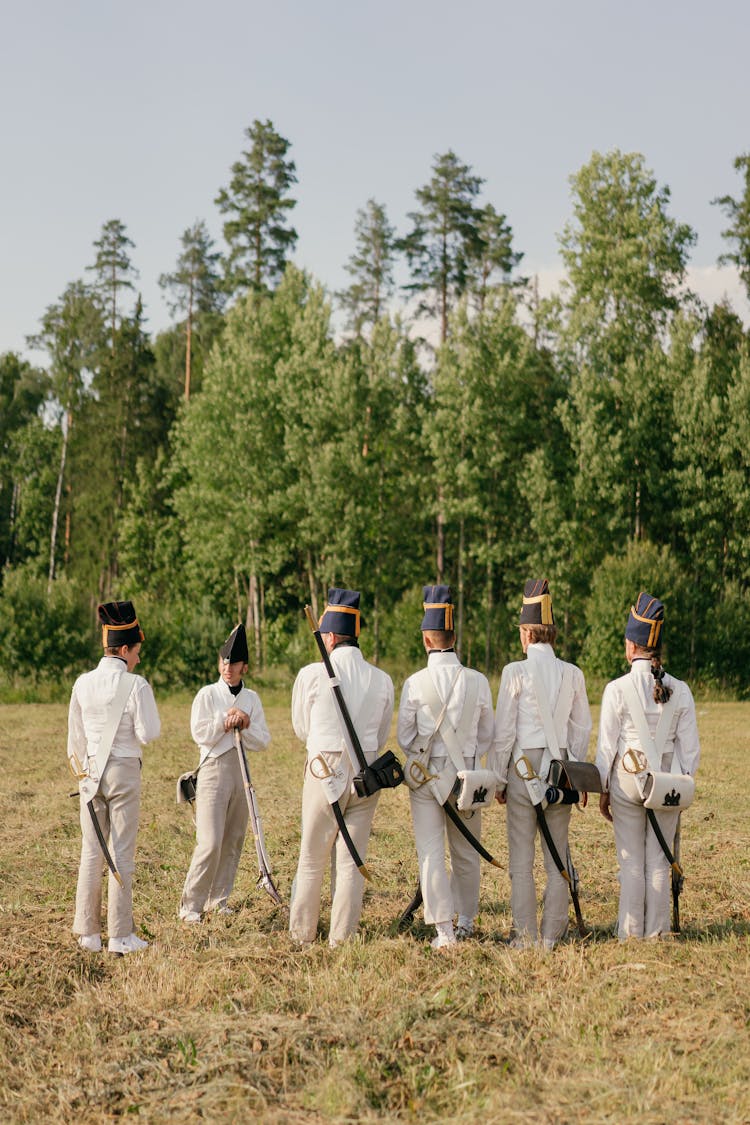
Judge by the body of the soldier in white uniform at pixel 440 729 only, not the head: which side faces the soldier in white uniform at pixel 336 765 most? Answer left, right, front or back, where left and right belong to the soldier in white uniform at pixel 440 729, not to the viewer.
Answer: left

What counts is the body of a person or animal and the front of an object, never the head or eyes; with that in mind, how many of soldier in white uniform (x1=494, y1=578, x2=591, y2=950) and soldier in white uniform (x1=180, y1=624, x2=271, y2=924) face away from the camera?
1

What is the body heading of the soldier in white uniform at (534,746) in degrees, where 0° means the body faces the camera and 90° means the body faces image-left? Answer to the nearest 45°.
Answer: approximately 180°

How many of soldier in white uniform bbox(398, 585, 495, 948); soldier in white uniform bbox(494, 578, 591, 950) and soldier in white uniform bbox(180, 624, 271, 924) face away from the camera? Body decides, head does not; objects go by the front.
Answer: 2

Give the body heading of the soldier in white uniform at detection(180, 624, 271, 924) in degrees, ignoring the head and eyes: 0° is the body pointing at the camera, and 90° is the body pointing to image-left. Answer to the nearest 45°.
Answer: approximately 315°

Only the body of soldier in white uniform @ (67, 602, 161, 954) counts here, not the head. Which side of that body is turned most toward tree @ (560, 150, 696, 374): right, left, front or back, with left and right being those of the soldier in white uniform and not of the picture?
front

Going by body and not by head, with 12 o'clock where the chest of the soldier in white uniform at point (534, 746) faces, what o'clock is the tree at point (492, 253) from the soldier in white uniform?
The tree is roughly at 12 o'clock from the soldier in white uniform.

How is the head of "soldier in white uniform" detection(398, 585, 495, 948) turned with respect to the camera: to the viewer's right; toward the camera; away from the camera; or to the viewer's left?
away from the camera

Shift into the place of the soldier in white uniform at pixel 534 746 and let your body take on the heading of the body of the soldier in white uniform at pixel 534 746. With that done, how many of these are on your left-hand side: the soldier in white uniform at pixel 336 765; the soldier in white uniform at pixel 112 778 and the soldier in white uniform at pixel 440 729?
3

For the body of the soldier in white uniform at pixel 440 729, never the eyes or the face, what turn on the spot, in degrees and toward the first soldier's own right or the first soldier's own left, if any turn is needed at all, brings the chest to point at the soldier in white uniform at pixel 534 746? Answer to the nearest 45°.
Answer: approximately 90° to the first soldier's own right

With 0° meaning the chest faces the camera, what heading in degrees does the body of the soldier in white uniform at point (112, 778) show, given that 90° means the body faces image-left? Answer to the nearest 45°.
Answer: approximately 225°

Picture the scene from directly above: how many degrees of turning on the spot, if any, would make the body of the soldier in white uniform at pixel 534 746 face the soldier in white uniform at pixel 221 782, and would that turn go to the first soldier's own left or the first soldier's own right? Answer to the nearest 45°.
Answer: approximately 90° to the first soldier's own left

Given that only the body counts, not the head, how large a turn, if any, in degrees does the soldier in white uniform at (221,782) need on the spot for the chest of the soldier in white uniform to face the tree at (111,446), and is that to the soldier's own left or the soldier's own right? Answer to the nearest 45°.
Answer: approximately 135° to the soldier's own left

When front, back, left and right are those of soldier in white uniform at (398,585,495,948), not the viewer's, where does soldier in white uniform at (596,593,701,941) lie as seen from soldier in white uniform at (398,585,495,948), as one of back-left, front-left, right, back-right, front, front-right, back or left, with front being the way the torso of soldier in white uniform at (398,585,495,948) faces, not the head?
right

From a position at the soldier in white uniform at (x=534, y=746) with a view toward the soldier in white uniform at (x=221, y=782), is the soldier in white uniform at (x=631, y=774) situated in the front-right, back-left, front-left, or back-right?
back-right

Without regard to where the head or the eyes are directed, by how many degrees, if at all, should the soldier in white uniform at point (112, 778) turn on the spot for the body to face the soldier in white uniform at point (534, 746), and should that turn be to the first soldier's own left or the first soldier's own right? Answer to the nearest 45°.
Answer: approximately 45° to the first soldier's own right

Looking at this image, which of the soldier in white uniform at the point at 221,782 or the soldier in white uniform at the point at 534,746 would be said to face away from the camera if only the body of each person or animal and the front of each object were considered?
the soldier in white uniform at the point at 534,746

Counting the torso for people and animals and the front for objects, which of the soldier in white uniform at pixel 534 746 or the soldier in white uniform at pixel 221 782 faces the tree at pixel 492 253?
the soldier in white uniform at pixel 534 746
